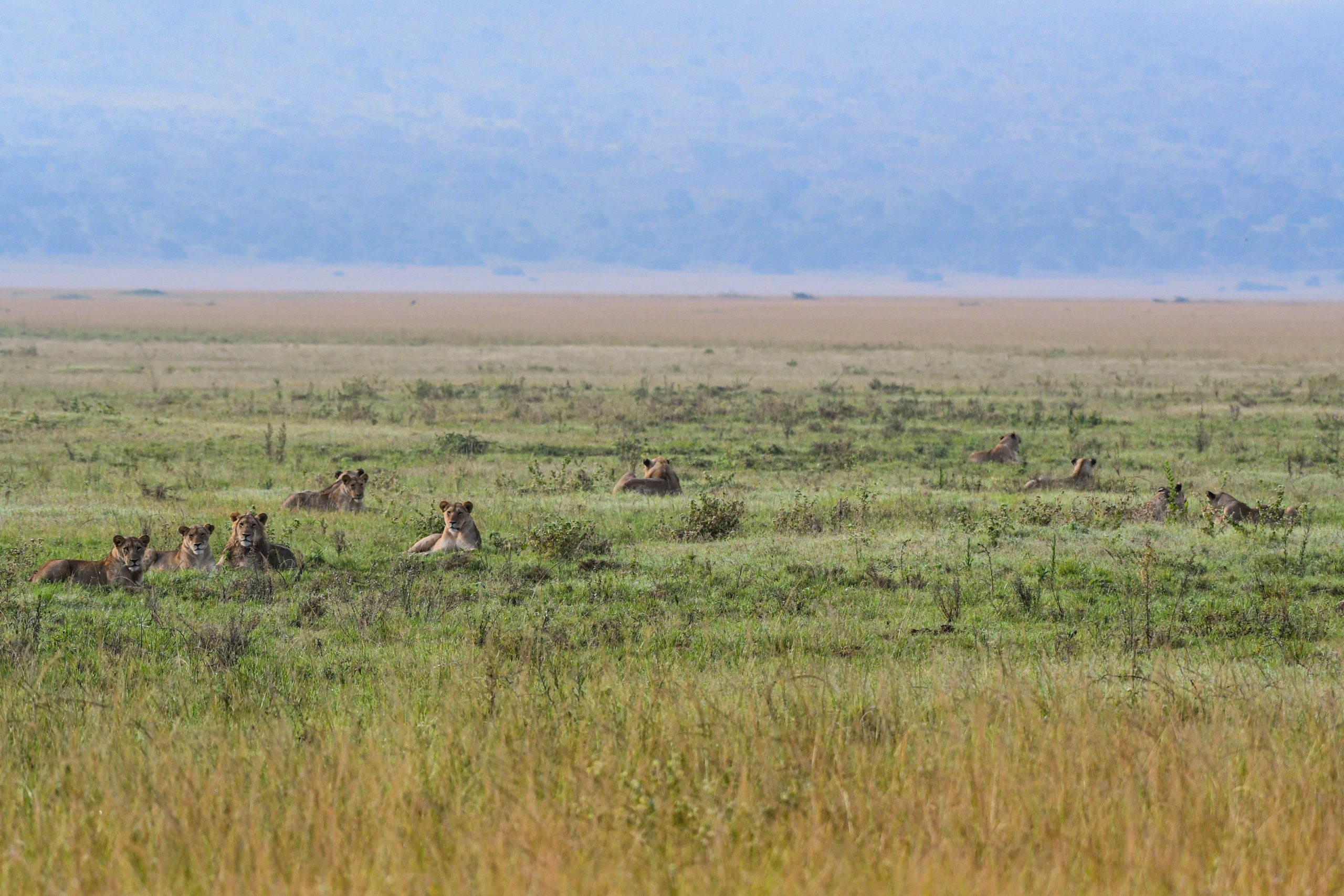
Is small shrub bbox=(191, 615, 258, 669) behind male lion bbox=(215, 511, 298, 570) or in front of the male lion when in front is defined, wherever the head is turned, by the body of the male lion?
in front

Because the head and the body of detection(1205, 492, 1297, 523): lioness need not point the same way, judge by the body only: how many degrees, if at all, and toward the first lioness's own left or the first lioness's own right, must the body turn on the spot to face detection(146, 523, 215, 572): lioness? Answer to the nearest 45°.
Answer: approximately 45° to the first lioness's own left

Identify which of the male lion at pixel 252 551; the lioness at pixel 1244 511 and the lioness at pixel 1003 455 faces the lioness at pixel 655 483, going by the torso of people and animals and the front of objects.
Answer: the lioness at pixel 1244 511

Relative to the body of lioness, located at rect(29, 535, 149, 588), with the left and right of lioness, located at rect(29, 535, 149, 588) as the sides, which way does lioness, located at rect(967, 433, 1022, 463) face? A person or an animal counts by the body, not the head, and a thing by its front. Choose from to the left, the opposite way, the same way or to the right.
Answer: the same way

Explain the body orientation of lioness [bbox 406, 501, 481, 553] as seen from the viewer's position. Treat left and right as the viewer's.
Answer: facing the viewer and to the right of the viewer

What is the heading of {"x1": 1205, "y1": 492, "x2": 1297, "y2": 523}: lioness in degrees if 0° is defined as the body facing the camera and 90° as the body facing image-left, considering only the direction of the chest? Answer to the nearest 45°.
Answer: approximately 90°

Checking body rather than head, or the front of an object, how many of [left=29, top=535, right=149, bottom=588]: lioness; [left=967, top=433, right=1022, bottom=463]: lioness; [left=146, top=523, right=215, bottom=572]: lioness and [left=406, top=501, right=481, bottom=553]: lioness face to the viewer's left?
0

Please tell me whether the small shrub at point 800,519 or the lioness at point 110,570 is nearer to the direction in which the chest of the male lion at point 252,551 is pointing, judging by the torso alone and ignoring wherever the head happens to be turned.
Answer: the lioness

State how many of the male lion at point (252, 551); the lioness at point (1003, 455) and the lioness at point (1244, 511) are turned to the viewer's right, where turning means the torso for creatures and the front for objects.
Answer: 1

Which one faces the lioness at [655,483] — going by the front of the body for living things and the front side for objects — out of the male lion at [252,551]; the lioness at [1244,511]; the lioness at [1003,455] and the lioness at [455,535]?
the lioness at [1244,511]

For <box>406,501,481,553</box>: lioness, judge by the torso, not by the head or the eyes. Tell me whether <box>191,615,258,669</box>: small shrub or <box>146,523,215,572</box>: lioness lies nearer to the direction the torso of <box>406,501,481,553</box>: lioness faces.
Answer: the small shrub

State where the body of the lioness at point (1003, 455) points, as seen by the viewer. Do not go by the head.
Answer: to the viewer's right

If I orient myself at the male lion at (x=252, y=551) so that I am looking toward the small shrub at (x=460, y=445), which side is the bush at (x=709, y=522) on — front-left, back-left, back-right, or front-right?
front-right
